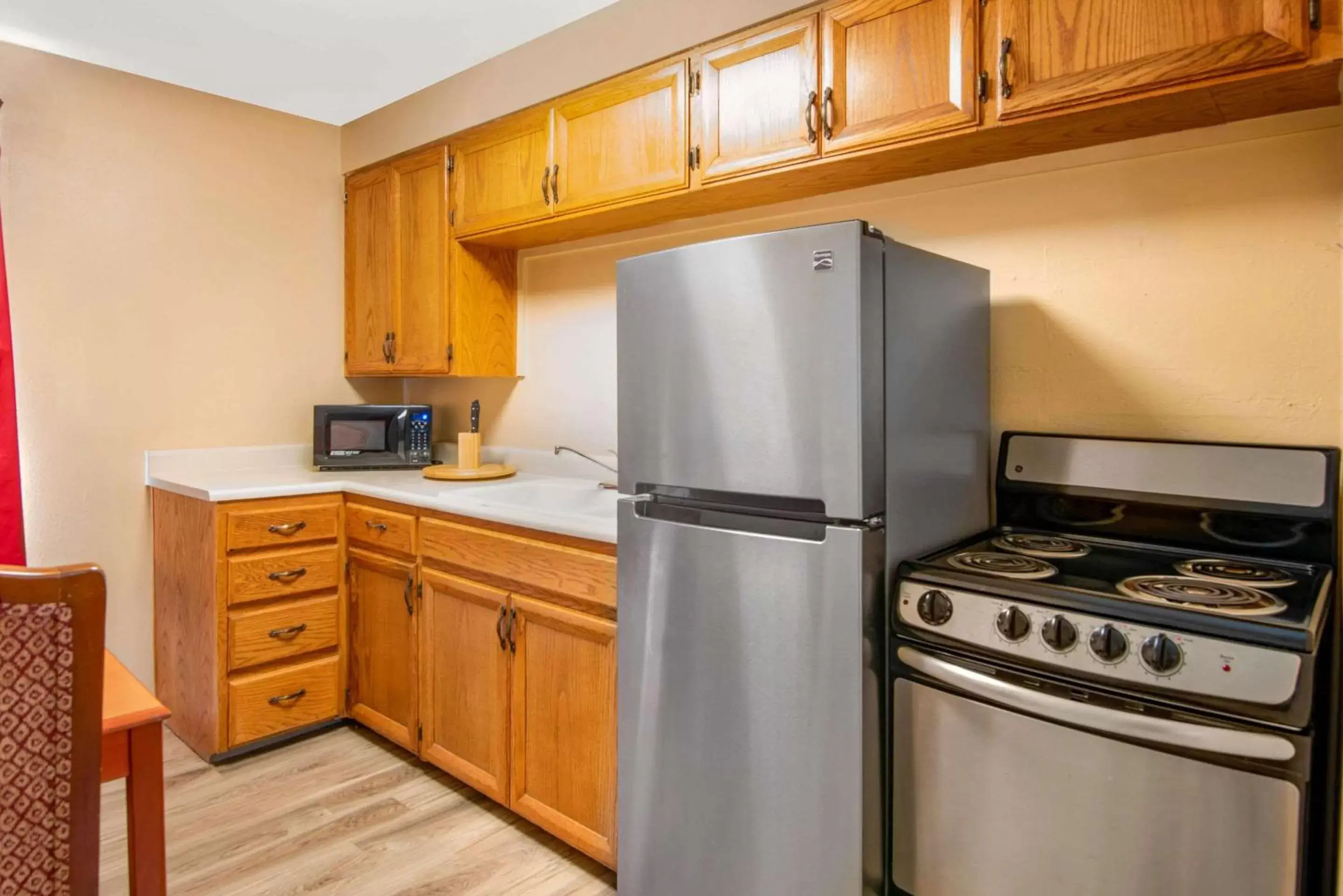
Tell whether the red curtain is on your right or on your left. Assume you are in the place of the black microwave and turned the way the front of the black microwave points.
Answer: on your right

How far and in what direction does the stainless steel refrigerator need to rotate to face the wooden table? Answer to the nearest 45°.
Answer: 0° — it already faces it

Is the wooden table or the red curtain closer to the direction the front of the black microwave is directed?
the wooden table

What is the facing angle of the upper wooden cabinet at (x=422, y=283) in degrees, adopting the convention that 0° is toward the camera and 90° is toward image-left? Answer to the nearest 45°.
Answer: approximately 45°
